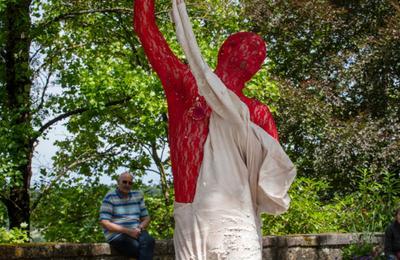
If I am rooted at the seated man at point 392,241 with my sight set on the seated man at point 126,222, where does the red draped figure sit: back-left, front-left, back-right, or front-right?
front-left

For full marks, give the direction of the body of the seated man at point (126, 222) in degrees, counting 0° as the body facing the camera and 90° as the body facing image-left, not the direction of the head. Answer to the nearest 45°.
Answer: approximately 315°

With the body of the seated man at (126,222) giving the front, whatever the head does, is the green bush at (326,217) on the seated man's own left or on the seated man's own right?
on the seated man's own left

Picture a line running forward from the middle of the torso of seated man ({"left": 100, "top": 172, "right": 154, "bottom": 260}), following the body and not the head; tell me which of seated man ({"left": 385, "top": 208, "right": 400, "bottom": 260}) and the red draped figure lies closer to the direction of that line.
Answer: the red draped figure

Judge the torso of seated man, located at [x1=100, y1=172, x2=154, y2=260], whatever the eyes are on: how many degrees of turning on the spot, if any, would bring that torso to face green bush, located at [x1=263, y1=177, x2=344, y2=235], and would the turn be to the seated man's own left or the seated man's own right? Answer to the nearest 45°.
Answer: approximately 90° to the seated man's own left

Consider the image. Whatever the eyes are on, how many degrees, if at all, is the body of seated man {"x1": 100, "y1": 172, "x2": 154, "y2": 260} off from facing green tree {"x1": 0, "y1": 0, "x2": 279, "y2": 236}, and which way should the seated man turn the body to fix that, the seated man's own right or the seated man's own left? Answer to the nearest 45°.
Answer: approximately 135° to the seated man's own left

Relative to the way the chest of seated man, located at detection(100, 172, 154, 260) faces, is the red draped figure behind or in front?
in front
